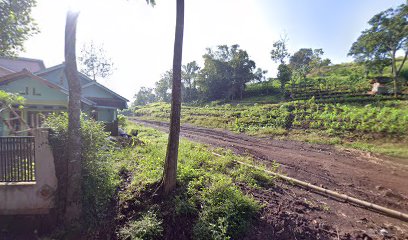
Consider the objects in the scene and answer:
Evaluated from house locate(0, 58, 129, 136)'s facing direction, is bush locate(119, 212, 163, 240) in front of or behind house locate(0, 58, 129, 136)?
in front

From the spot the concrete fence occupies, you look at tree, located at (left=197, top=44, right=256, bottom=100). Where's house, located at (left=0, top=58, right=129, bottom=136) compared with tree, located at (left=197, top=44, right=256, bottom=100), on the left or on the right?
left

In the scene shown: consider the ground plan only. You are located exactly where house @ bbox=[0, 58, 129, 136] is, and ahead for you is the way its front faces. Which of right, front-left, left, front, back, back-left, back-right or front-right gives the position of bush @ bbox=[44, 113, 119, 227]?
front

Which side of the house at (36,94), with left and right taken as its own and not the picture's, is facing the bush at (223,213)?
front

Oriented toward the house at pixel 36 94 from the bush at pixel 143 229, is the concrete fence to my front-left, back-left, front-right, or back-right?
front-left
